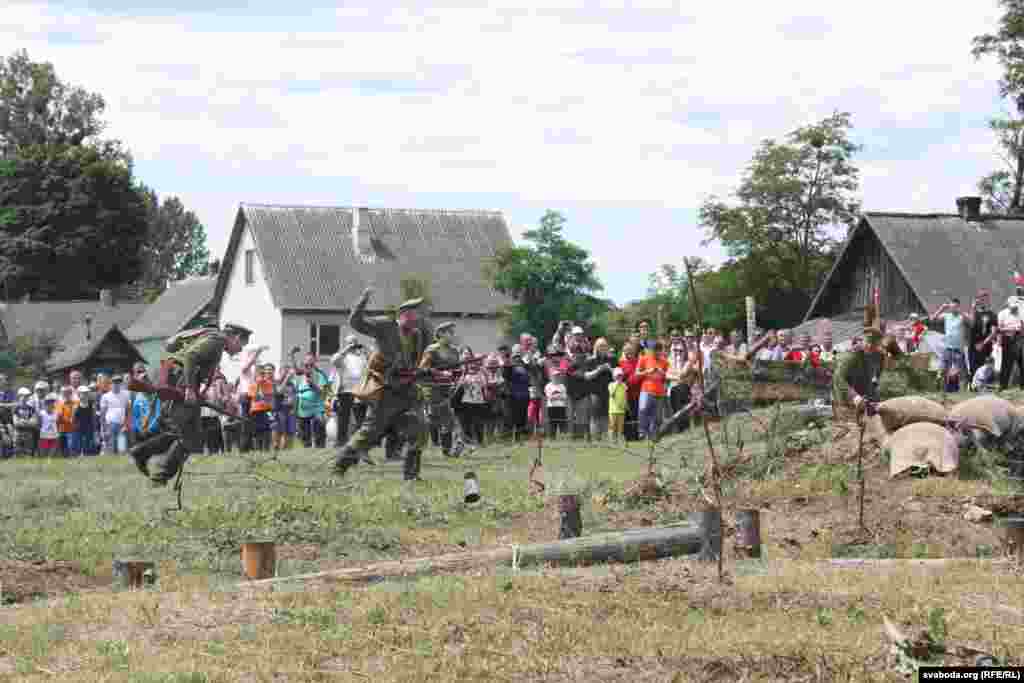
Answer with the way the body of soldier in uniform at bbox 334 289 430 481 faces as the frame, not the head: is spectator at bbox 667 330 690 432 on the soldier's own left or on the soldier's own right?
on the soldier's own left

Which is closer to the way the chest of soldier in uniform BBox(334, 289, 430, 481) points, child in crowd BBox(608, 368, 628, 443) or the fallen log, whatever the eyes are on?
the fallen log

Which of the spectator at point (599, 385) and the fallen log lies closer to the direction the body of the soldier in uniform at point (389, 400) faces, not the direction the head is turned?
the fallen log

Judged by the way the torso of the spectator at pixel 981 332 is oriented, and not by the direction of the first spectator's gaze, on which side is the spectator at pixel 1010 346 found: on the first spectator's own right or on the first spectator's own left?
on the first spectator's own left

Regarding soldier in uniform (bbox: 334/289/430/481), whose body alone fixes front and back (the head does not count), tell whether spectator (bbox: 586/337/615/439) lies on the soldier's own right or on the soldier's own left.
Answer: on the soldier's own left
